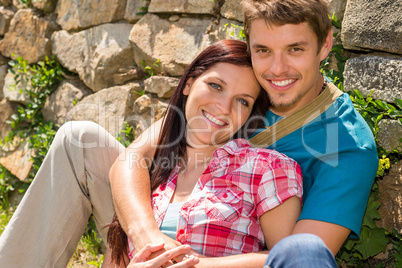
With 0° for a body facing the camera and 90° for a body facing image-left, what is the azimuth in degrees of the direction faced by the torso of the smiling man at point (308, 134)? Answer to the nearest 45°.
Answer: approximately 45°

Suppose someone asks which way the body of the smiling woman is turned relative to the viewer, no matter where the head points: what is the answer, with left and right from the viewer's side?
facing the viewer and to the left of the viewer

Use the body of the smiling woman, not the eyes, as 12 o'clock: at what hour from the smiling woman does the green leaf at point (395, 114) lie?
The green leaf is roughly at 7 o'clock from the smiling woman.
